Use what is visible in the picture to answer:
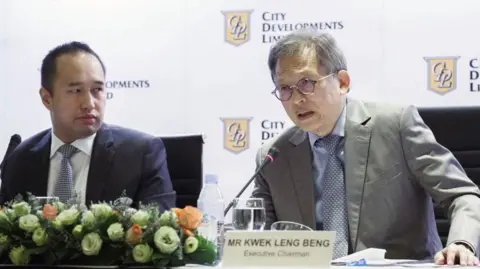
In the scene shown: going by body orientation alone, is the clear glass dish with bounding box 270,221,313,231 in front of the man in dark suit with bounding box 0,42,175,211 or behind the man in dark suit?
in front

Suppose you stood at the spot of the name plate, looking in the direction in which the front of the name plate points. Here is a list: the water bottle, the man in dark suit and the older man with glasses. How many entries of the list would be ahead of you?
0

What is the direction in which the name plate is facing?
toward the camera

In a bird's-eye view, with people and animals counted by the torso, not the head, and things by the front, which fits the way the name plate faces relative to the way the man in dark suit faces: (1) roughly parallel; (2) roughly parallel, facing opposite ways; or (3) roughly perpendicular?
roughly parallel

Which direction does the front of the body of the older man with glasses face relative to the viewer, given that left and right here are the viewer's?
facing the viewer and to the left of the viewer

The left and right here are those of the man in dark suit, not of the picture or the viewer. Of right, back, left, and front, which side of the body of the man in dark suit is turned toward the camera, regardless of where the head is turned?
front

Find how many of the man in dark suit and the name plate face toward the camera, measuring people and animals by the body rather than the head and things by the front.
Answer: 2

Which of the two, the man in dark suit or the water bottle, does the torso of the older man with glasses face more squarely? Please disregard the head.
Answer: the water bottle
